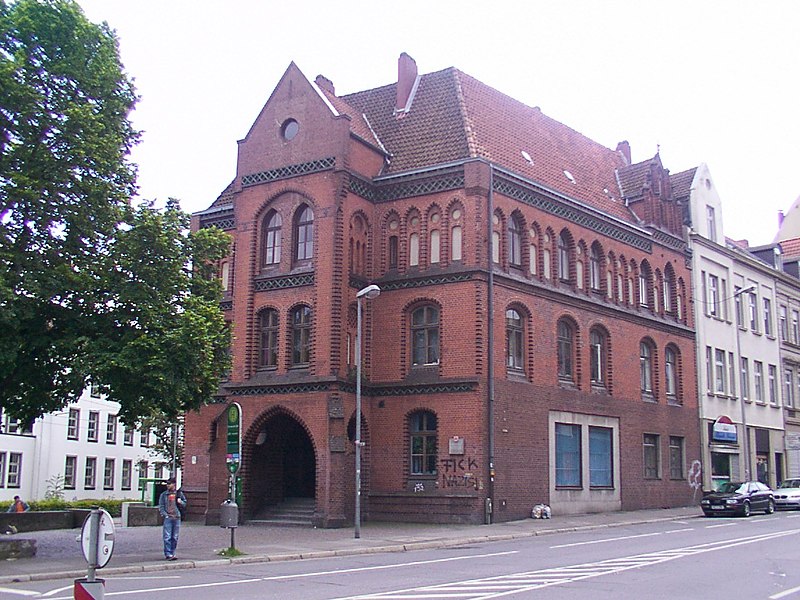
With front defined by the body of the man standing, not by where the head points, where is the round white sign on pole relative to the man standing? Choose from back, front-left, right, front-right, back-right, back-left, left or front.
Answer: front

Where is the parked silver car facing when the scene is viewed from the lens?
facing the viewer and to the left of the viewer

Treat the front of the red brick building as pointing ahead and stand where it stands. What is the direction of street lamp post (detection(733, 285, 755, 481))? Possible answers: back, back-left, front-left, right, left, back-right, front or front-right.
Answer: back

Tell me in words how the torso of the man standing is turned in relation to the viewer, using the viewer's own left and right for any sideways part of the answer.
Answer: facing the viewer
